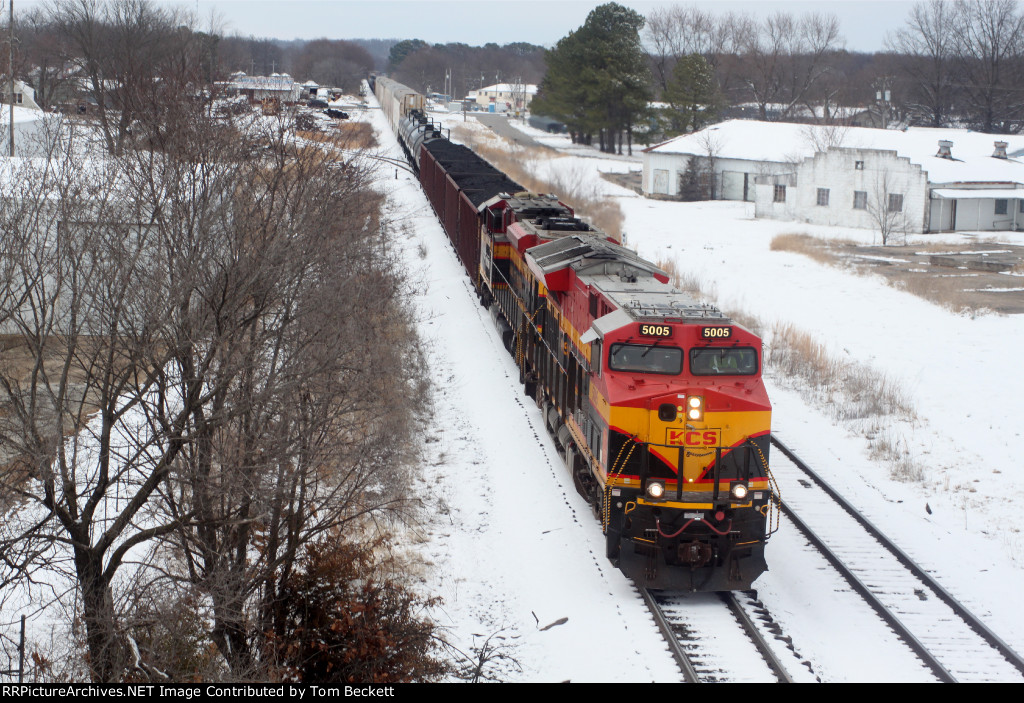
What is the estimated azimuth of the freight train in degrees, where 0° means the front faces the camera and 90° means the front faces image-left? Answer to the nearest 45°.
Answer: approximately 0°

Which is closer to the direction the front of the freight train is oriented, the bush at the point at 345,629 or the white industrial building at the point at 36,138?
the bush

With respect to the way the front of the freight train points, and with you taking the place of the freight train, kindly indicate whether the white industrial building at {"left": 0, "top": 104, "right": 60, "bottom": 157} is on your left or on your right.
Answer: on your right

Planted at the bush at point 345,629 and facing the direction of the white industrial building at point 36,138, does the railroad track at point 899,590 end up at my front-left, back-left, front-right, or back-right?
back-right

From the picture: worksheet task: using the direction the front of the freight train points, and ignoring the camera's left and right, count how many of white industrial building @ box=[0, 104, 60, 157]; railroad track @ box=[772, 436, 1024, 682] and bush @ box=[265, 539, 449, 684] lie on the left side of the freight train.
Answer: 1

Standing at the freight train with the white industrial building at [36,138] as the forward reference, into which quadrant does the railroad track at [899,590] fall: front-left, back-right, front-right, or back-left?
back-right

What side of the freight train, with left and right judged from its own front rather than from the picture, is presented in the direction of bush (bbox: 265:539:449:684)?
front
